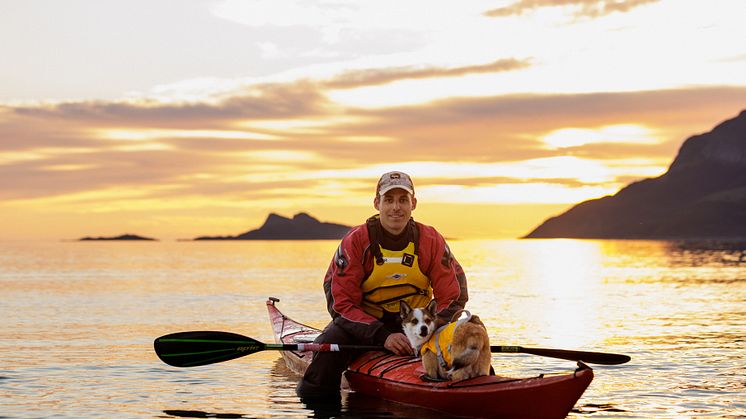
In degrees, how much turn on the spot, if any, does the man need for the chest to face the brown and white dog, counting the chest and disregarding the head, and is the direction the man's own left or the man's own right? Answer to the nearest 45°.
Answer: approximately 45° to the man's own left

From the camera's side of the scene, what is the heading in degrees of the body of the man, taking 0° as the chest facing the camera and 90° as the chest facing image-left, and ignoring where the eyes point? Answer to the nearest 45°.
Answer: approximately 0°
